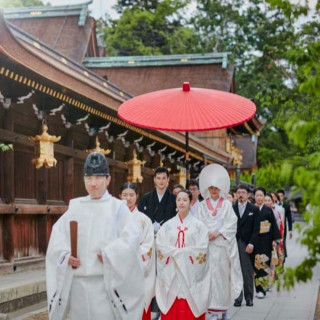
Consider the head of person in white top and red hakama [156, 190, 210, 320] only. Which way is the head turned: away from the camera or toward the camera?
toward the camera

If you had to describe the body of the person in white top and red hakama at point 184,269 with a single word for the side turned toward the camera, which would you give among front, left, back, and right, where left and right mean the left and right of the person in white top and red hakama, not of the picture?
front

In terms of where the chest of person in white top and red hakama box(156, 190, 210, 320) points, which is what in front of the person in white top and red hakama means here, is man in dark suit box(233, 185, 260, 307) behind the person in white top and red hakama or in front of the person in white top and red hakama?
behind

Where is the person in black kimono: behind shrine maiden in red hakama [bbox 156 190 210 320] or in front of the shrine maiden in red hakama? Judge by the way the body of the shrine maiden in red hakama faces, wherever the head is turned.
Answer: behind

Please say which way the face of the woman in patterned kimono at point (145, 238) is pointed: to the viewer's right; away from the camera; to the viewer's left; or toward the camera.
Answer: toward the camera

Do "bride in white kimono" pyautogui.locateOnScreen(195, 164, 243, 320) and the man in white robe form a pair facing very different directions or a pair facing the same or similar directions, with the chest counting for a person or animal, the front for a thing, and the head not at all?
same or similar directions

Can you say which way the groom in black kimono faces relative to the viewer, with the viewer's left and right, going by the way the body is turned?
facing the viewer

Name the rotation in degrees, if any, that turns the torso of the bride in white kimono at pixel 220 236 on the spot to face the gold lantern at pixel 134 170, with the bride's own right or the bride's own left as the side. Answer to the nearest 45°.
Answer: approximately 180°

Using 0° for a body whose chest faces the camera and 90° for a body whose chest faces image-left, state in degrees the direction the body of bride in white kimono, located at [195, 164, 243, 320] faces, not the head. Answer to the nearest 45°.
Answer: approximately 0°

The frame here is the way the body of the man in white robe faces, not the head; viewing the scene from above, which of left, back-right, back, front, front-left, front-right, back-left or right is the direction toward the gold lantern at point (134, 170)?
back

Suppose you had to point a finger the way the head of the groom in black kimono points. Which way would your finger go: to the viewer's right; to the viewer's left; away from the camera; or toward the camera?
toward the camera
